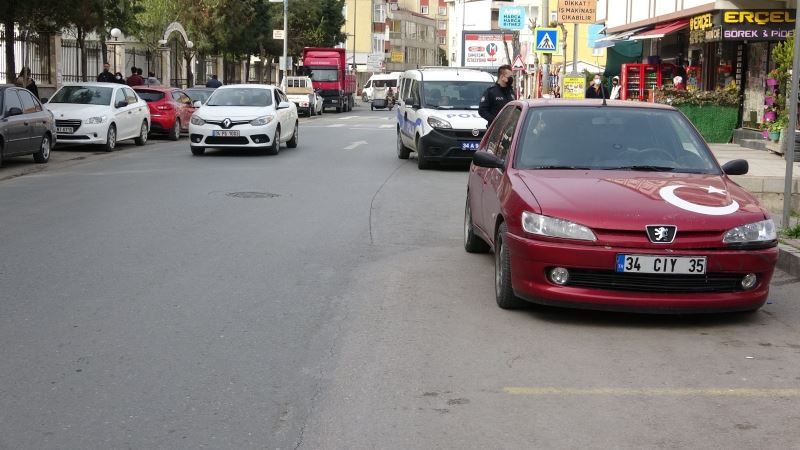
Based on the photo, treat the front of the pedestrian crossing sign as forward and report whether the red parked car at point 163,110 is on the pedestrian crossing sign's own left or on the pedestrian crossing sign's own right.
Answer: on the pedestrian crossing sign's own right

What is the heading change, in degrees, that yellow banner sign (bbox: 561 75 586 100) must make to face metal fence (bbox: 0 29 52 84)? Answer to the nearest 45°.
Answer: approximately 90° to its right

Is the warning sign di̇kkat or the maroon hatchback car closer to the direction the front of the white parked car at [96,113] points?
the maroon hatchback car

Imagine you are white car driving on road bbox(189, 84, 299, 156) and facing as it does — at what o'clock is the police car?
The police car is roughly at 10 o'clock from the white car driving on road.

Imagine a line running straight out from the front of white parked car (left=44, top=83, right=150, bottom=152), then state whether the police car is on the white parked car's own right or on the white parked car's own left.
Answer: on the white parked car's own left

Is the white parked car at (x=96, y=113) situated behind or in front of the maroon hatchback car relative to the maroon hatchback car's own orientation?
behind

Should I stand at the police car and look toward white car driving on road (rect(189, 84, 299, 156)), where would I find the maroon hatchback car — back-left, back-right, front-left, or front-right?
back-left

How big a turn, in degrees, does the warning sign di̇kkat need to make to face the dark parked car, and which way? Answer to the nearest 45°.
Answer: approximately 45° to its right

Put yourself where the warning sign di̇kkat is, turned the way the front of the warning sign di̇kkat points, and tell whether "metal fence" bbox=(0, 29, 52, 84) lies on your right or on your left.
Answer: on your right

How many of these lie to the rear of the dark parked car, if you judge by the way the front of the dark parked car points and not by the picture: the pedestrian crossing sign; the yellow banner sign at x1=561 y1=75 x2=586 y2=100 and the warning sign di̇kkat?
3

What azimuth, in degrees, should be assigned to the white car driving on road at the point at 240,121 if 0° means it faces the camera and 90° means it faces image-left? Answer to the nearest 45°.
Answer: approximately 0°
